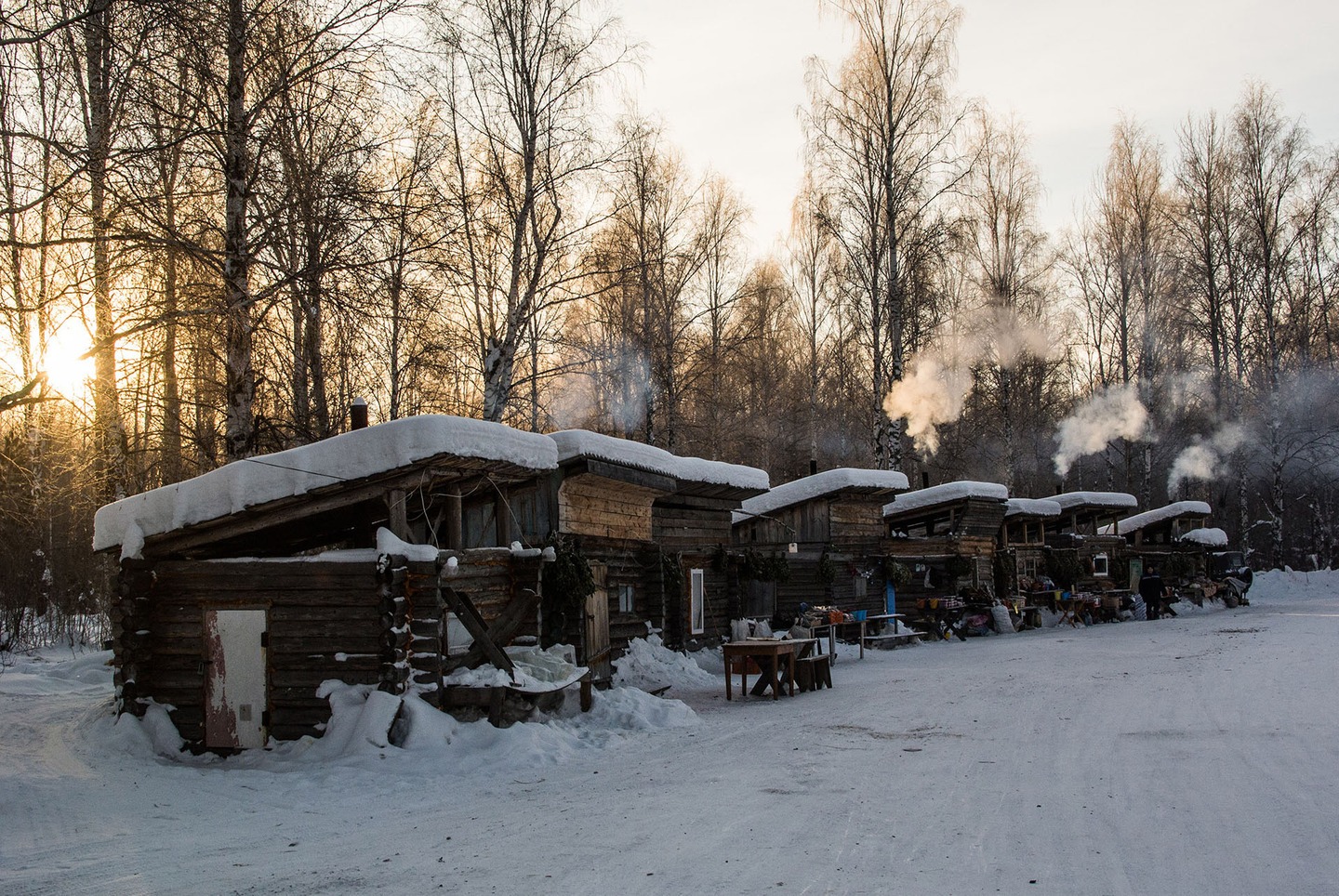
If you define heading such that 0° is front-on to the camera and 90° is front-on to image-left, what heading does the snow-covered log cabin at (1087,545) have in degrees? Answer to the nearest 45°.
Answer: approximately 315°

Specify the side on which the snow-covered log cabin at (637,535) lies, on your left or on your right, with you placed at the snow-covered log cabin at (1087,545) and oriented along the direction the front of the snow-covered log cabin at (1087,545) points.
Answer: on your right

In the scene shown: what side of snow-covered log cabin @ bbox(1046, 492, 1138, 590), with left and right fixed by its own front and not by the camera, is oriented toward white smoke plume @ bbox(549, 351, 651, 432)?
right

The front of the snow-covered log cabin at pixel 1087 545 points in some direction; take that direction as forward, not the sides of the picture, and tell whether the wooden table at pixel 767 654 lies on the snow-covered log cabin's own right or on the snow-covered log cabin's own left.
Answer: on the snow-covered log cabin's own right

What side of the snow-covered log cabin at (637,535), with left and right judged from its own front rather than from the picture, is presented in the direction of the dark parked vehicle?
left

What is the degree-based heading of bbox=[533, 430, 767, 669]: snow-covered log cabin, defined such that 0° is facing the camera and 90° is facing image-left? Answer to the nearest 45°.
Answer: approximately 315°

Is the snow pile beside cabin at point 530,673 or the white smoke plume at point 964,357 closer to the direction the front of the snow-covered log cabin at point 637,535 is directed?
the snow pile beside cabin

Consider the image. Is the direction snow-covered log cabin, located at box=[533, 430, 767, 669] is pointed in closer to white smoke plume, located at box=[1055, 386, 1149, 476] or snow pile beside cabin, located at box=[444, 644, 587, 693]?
the snow pile beside cabin

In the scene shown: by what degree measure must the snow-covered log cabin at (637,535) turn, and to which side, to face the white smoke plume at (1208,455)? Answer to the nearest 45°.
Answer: approximately 90° to its left

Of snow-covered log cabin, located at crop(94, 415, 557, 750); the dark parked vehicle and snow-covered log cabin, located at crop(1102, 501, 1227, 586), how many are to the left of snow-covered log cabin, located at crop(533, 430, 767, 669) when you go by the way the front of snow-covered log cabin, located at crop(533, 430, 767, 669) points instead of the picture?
2

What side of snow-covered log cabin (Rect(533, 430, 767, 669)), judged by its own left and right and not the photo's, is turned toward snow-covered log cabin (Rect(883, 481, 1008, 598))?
left
